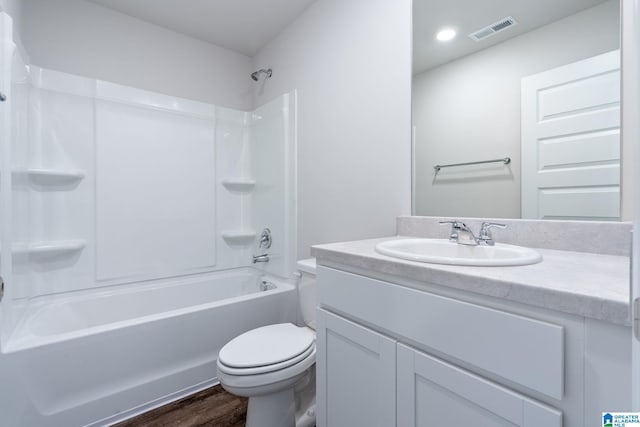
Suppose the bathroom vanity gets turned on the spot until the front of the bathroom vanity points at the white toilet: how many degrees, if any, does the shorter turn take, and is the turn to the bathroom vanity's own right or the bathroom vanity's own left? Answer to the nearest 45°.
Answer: approximately 45° to the bathroom vanity's own right

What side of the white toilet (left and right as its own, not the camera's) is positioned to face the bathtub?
right

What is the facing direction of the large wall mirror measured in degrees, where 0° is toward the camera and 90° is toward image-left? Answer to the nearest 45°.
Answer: approximately 45°

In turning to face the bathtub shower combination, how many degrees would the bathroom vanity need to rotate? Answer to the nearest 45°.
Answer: approximately 45° to its right

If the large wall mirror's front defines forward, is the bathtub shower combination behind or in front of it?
in front

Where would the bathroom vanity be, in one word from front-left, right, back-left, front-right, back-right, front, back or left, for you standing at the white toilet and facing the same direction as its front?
left

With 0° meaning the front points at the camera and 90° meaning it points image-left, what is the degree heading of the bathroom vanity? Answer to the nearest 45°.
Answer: approximately 45°
